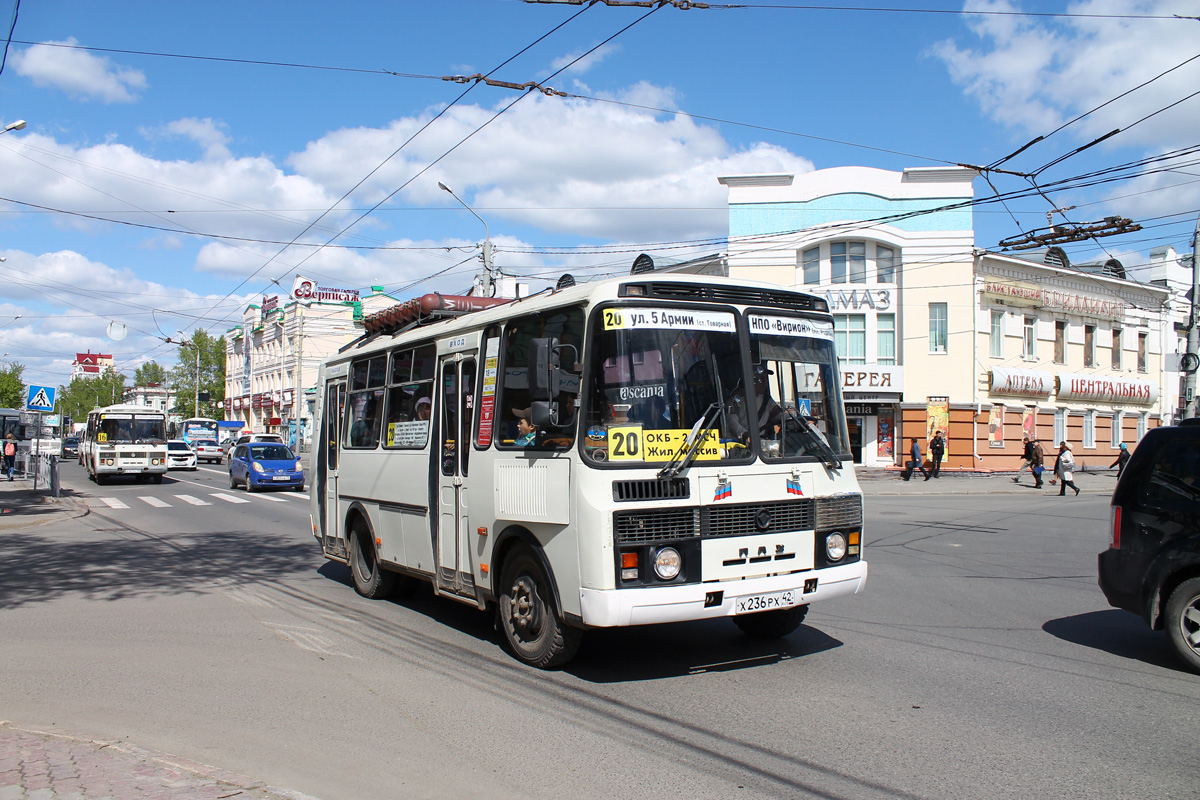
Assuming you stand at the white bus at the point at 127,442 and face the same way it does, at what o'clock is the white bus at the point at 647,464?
the white bus at the point at 647,464 is roughly at 12 o'clock from the white bus at the point at 127,442.

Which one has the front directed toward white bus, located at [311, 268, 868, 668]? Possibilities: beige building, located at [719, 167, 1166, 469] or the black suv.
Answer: the beige building

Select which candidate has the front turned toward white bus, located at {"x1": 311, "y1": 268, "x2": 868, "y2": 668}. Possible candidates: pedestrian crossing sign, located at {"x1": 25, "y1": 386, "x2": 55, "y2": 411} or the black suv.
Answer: the pedestrian crossing sign

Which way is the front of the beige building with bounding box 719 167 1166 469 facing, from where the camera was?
facing the viewer

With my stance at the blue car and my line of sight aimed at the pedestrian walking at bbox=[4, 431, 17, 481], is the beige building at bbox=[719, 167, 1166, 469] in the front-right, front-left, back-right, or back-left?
back-right

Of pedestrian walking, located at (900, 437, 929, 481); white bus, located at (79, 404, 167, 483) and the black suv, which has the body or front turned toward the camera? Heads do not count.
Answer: the white bus

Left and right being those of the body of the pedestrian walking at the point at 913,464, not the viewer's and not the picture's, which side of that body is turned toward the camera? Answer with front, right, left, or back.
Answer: left

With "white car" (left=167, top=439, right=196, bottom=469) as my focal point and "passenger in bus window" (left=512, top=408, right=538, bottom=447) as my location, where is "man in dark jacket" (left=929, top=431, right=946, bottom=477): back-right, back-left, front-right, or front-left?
front-right

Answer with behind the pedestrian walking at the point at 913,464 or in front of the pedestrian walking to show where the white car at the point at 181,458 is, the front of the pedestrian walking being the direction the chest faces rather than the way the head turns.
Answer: in front

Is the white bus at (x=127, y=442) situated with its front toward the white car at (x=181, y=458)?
no

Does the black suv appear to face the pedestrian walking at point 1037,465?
no

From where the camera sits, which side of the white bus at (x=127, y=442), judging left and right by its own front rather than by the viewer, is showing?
front

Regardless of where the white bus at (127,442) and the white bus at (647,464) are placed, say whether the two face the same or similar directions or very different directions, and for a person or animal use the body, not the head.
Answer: same or similar directions
